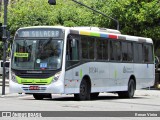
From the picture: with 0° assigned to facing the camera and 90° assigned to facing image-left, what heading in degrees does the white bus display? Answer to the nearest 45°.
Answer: approximately 45°
